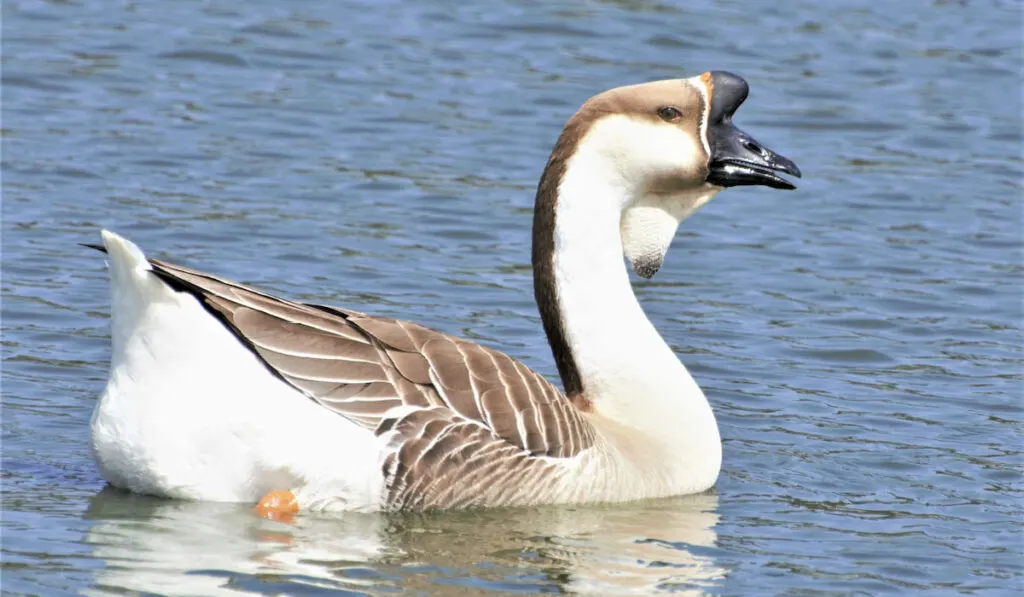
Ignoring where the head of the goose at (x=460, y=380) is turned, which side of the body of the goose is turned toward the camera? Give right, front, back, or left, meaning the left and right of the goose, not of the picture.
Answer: right
